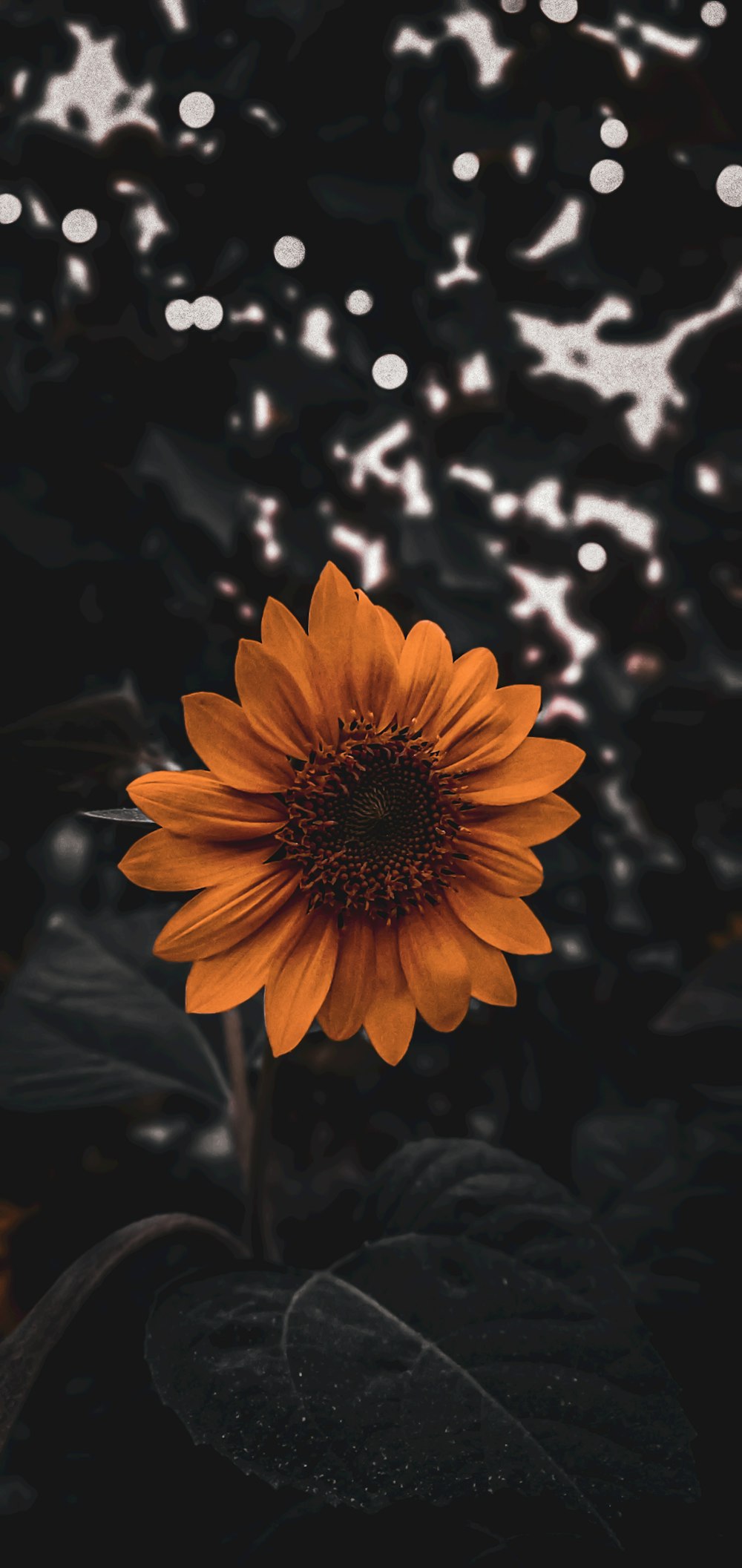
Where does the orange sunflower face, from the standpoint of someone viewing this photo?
facing the viewer
